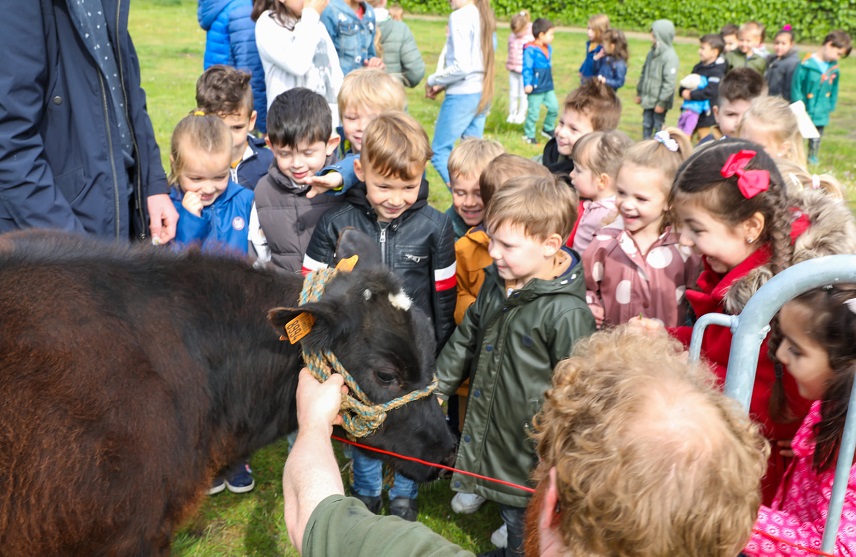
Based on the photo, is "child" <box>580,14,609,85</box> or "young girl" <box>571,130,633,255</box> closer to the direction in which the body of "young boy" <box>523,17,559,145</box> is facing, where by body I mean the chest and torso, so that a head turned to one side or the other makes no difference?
the young girl

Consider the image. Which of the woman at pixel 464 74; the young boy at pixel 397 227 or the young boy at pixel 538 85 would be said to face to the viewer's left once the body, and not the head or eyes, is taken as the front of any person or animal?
the woman

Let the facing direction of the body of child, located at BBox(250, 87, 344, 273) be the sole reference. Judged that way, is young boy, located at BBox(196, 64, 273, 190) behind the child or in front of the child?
behind

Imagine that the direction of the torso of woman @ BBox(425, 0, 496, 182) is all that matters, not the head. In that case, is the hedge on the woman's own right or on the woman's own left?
on the woman's own right

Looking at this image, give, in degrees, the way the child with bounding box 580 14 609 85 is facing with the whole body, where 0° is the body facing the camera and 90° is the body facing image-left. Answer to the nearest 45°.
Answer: approximately 45°

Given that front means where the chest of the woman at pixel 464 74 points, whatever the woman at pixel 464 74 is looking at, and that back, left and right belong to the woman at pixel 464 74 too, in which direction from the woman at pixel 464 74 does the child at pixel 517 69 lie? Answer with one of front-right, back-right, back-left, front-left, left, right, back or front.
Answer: right

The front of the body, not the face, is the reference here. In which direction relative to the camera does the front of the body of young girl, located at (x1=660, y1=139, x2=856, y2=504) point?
to the viewer's left

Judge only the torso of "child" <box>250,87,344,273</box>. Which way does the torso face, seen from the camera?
toward the camera

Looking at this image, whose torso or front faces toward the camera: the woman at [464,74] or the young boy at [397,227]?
the young boy

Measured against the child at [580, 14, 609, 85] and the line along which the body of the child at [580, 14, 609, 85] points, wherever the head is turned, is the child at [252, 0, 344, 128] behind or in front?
in front

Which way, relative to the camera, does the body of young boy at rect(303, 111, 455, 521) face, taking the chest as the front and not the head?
toward the camera

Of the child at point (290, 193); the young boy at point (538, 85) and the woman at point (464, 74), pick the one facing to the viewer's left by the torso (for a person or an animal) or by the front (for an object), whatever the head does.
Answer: the woman at point (464, 74)

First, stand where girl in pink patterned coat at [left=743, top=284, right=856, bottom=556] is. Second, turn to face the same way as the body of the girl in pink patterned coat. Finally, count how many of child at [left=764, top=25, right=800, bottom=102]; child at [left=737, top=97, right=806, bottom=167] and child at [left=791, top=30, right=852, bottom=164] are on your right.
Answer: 3

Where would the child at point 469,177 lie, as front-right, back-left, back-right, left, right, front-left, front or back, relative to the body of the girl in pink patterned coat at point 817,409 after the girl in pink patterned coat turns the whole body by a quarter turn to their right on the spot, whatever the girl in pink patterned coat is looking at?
front-left

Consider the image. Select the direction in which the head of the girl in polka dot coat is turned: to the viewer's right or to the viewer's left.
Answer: to the viewer's left

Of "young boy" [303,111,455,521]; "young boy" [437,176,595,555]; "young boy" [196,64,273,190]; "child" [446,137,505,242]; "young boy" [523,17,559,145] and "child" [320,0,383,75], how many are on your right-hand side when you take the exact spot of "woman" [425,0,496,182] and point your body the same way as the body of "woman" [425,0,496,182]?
1

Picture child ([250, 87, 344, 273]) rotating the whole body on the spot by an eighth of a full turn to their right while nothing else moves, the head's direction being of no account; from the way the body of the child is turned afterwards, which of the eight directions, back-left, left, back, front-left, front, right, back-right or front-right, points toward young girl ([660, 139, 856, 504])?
left
